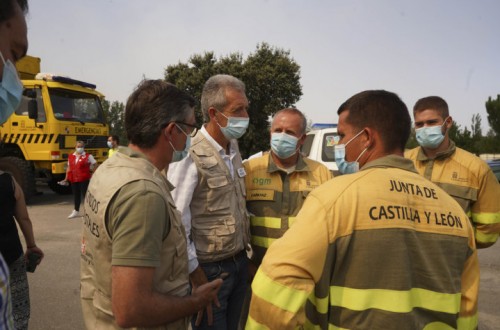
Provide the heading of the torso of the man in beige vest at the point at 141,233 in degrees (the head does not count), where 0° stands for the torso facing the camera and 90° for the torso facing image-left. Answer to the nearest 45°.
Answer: approximately 225°

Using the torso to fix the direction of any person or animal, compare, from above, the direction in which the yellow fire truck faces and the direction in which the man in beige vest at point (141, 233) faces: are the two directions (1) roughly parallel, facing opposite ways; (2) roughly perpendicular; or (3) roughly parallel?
roughly perpendicular

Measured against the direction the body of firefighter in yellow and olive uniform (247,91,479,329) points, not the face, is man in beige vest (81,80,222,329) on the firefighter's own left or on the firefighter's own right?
on the firefighter's own left

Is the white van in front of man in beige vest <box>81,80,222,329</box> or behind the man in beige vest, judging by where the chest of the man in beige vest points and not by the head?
in front

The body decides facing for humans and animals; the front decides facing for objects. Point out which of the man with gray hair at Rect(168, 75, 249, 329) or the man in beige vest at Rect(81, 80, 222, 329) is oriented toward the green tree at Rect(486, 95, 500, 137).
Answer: the man in beige vest

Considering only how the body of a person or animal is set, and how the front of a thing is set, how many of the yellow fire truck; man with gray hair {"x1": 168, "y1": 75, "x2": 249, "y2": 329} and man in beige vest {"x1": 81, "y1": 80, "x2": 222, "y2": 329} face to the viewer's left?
0

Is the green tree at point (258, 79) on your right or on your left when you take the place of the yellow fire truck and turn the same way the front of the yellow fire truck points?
on your left

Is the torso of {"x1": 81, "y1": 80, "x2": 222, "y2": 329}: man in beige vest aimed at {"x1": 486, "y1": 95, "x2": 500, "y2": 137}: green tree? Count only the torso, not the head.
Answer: yes

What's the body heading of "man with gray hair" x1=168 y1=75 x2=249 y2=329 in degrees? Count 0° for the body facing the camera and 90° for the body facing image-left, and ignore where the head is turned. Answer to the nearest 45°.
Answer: approximately 315°

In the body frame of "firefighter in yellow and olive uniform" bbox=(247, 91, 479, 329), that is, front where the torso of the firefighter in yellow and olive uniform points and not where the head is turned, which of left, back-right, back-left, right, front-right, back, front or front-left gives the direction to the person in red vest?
front

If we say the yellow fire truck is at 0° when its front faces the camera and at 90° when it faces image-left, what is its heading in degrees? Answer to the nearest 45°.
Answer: approximately 315°

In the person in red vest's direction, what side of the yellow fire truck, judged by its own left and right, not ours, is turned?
front

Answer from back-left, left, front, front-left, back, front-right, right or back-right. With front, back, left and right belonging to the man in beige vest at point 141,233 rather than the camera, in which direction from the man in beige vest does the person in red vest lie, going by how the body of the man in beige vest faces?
front-left

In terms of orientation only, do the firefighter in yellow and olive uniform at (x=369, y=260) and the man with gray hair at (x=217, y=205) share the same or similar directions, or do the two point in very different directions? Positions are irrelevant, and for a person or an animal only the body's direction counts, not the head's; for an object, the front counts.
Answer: very different directions
